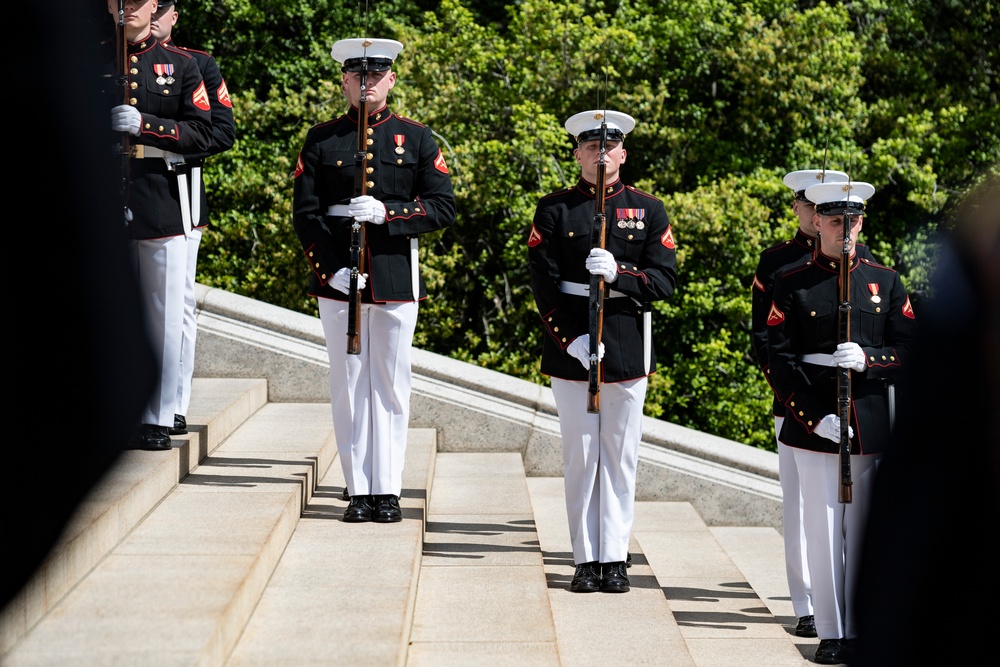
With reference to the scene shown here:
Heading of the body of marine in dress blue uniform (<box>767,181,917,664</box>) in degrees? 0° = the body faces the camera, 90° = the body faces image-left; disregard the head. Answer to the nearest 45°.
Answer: approximately 0°

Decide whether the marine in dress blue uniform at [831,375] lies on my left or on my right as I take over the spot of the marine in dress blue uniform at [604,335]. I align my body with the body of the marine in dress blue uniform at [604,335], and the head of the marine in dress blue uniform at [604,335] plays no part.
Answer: on my left

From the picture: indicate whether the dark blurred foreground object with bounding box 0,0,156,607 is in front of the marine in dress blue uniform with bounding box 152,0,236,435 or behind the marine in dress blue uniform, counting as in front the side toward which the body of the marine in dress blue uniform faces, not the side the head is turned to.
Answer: in front

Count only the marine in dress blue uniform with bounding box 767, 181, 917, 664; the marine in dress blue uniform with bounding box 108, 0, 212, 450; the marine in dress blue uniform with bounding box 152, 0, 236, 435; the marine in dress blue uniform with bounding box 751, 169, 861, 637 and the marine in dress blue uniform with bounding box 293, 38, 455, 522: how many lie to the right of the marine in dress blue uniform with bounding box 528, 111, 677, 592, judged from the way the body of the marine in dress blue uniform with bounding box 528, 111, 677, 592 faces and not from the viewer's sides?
3

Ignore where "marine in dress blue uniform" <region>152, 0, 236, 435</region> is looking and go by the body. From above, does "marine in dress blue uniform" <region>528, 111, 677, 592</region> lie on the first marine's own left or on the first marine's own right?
on the first marine's own left

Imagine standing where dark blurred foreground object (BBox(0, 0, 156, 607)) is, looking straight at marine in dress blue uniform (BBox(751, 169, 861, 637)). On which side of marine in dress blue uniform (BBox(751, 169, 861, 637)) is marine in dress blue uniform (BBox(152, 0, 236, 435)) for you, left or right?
left

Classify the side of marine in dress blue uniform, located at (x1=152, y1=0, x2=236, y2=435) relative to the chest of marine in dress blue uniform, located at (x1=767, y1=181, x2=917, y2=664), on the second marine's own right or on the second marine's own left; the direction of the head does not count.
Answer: on the second marine's own right

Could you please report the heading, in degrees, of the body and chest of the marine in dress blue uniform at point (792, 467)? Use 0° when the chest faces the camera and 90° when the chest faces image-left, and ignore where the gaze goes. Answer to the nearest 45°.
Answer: approximately 0°

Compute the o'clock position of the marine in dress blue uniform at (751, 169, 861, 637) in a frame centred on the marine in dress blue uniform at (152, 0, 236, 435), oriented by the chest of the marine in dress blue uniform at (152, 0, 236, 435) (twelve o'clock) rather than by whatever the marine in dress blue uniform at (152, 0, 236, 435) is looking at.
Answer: the marine in dress blue uniform at (751, 169, 861, 637) is roughly at 8 o'clock from the marine in dress blue uniform at (152, 0, 236, 435).

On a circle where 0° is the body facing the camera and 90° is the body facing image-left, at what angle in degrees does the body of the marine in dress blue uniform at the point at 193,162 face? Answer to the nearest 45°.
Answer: approximately 45°
